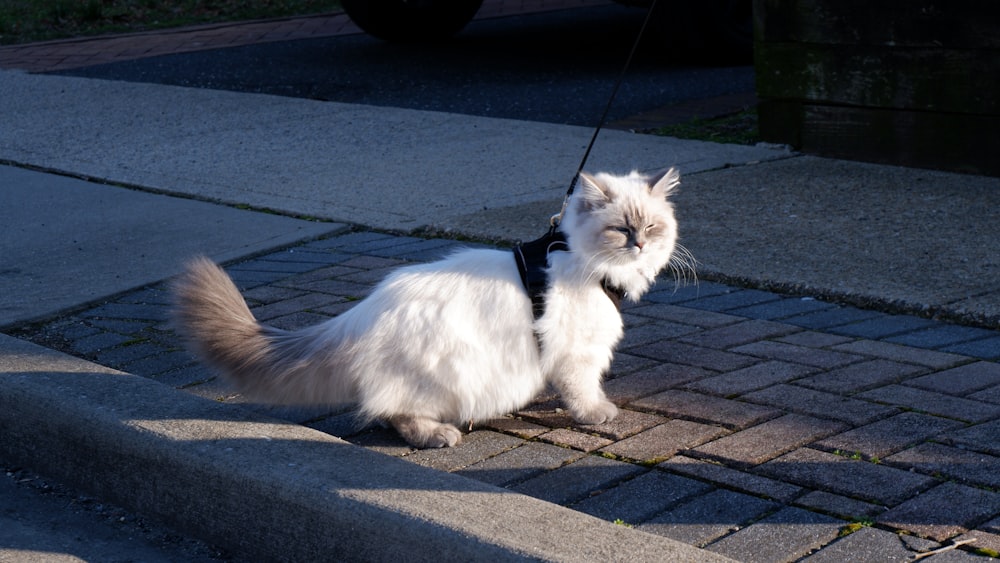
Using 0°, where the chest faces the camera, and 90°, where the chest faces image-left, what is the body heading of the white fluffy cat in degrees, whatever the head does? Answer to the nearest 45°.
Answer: approximately 270°

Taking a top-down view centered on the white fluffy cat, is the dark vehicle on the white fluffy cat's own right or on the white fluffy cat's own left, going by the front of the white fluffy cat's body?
on the white fluffy cat's own left
